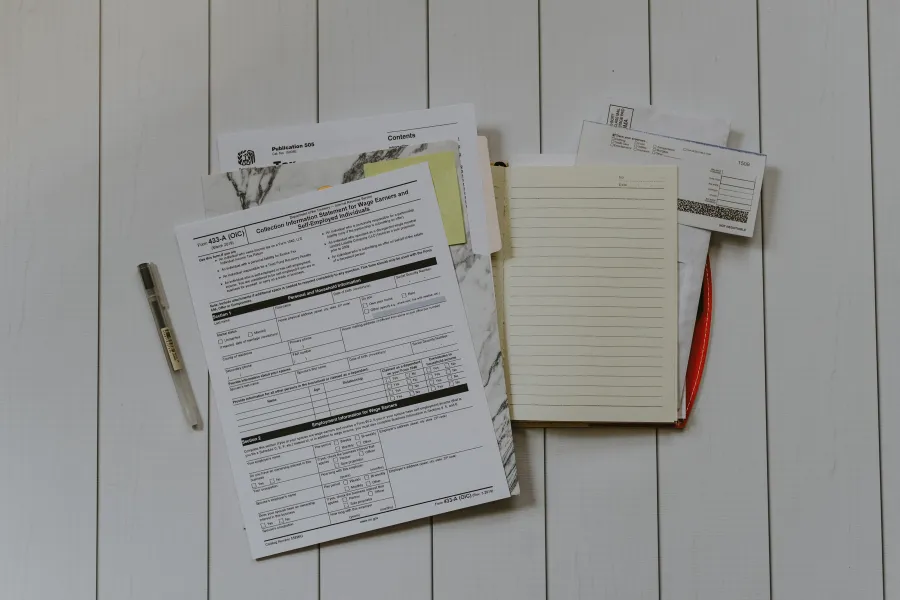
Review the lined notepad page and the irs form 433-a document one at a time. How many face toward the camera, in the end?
2

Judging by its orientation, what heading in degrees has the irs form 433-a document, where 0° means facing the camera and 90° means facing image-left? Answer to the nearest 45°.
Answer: approximately 0°

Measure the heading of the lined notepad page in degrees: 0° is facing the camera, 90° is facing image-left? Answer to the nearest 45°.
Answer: approximately 0°
